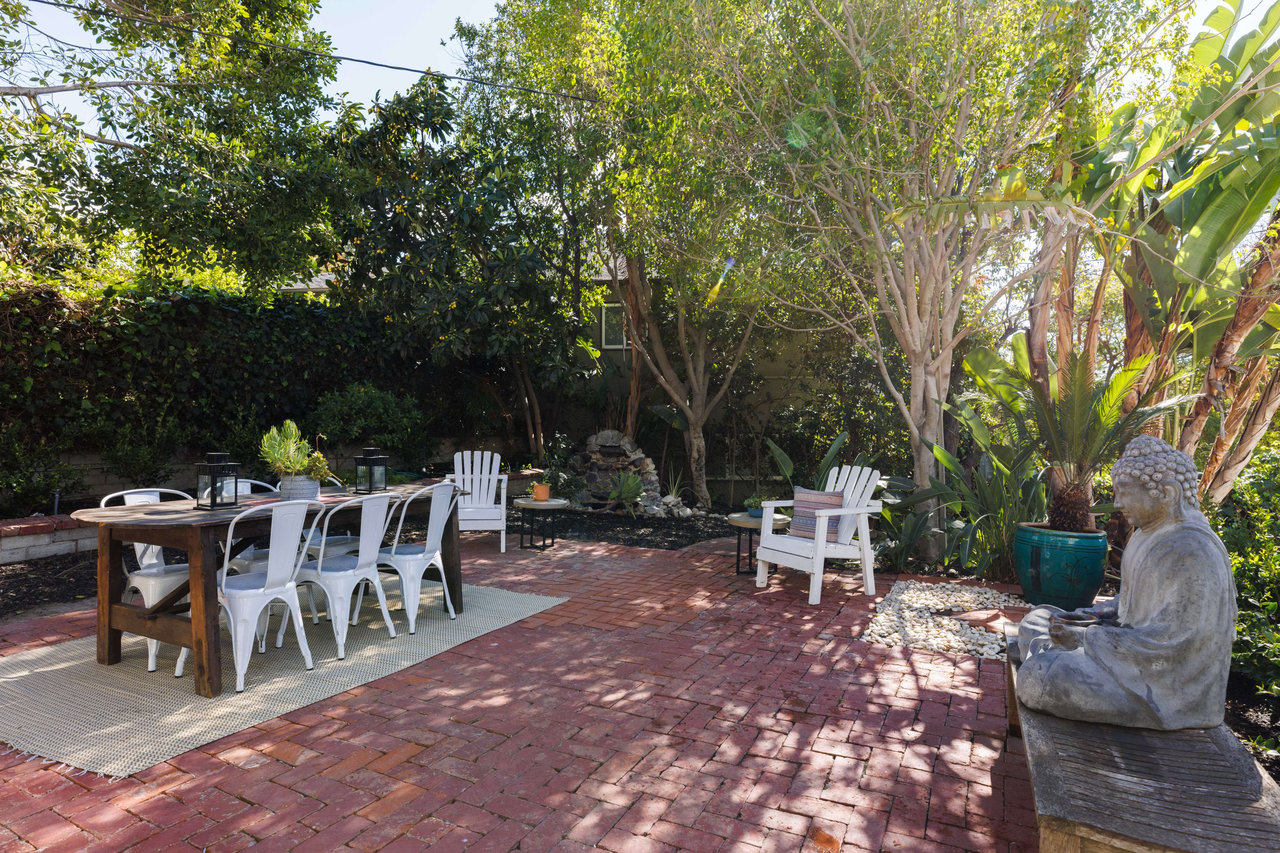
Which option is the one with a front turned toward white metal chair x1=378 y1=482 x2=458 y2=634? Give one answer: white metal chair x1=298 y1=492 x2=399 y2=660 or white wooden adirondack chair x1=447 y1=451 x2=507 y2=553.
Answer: the white wooden adirondack chair

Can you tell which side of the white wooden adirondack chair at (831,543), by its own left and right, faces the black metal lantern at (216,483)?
front

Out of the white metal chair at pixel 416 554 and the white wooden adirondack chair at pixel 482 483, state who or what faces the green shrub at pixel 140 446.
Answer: the white metal chair

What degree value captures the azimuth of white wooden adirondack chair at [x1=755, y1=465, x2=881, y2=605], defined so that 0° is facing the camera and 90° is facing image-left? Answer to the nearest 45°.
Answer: approximately 45°

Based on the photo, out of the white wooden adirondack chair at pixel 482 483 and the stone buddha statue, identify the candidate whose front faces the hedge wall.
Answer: the stone buddha statue

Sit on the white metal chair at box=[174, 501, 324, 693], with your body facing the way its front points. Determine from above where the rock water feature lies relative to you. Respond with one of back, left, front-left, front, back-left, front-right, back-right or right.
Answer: right

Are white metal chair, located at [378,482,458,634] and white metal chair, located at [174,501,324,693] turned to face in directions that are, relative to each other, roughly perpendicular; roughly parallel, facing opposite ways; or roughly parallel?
roughly parallel

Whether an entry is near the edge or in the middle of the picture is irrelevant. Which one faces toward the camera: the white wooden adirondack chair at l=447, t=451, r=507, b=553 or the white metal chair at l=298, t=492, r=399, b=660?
the white wooden adirondack chair

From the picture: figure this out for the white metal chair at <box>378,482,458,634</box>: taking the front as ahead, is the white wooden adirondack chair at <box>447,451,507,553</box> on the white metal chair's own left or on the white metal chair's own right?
on the white metal chair's own right

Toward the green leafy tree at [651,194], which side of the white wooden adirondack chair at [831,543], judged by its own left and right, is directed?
right

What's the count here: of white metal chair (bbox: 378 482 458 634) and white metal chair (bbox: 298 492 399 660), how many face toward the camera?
0

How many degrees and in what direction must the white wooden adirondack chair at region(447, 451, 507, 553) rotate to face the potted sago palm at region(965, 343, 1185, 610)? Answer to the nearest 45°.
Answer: approximately 45° to its left

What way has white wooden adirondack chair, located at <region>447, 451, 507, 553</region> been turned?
toward the camera

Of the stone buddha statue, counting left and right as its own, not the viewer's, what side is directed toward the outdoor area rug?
front

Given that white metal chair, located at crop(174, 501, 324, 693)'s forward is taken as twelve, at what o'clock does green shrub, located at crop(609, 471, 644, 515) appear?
The green shrub is roughly at 3 o'clock from the white metal chair.

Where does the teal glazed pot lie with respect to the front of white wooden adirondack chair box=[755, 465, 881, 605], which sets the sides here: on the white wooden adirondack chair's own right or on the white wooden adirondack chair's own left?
on the white wooden adirondack chair's own left

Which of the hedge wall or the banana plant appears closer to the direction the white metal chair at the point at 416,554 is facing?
the hedge wall

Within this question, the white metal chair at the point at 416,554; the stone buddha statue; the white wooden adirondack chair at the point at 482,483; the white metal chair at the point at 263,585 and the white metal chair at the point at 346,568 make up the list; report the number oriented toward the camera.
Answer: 1

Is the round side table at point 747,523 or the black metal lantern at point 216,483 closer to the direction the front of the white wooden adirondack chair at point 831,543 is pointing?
the black metal lantern

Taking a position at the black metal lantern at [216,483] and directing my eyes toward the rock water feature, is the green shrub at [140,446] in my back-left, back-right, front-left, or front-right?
front-left
